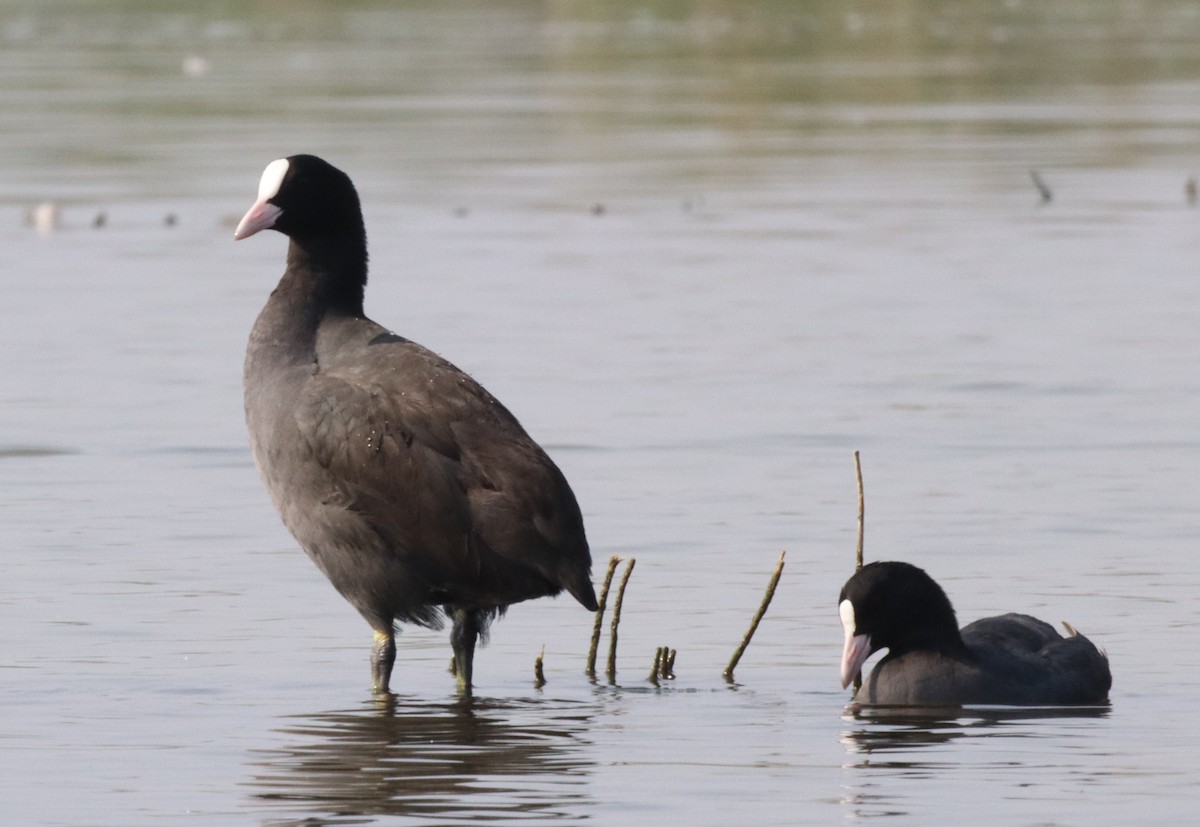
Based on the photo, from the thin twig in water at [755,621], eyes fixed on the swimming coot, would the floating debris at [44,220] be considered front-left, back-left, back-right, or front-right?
back-left

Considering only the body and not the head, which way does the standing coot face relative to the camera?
to the viewer's left

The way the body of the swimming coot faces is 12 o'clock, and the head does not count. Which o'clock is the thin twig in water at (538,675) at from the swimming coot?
The thin twig in water is roughly at 12 o'clock from the swimming coot.

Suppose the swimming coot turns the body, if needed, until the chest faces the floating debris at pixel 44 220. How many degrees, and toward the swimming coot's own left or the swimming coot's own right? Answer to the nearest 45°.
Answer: approximately 45° to the swimming coot's own right

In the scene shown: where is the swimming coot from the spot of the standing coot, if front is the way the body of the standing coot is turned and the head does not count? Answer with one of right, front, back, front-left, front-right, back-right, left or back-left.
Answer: back

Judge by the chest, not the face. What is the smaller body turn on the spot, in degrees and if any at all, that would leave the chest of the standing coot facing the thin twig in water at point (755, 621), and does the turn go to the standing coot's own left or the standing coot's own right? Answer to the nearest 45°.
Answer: approximately 180°

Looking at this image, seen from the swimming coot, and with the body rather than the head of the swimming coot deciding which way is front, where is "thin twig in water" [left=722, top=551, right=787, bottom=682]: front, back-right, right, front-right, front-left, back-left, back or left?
front

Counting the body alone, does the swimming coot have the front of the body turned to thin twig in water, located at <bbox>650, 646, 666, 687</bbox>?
yes

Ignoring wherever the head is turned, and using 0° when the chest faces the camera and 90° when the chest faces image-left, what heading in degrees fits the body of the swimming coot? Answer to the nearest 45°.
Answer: approximately 90°

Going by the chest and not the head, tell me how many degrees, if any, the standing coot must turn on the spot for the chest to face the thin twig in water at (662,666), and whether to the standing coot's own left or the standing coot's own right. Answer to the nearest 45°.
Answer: approximately 180°

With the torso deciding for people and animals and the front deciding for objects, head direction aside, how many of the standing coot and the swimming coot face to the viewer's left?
2

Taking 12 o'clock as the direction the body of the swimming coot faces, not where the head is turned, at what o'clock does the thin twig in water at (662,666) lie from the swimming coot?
The thin twig in water is roughly at 12 o'clock from the swimming coot.

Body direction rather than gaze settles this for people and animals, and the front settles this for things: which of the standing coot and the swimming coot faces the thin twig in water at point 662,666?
the swimming coot
